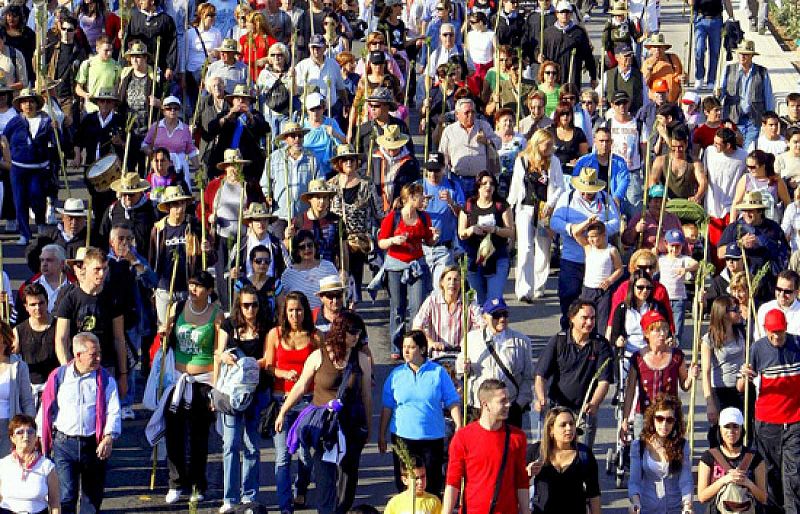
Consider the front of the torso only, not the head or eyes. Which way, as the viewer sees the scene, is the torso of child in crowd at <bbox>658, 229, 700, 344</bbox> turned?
toward the camera

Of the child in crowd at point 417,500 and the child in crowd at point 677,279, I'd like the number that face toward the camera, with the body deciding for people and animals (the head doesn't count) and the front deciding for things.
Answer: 2

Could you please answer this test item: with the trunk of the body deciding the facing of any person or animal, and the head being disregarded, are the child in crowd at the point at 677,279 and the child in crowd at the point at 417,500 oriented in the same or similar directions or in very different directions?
same or similar directions

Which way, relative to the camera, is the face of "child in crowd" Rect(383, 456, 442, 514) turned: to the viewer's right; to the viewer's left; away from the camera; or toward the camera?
toward the camera

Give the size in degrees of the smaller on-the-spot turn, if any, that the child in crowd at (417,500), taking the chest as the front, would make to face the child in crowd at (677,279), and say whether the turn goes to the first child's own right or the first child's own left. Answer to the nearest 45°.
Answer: approximately 135° to the first child's own left

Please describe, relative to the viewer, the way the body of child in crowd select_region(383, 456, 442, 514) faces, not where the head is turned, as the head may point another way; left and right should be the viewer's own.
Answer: facing the viewer

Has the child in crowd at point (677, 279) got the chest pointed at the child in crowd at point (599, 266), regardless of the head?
no

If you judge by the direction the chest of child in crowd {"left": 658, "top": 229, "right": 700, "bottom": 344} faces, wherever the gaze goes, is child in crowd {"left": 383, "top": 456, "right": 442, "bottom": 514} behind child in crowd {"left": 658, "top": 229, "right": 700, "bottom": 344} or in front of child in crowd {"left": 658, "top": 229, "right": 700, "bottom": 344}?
in front
